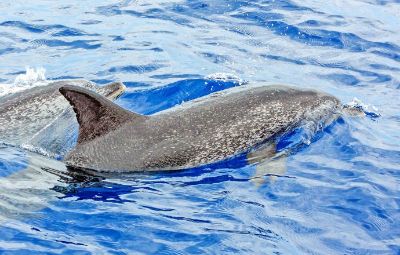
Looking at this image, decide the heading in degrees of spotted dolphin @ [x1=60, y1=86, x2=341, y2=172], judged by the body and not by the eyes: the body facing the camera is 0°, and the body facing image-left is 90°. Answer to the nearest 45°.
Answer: approximately 270°

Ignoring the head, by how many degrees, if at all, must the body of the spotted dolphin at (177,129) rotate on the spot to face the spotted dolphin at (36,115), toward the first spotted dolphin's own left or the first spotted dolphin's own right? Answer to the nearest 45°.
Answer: approximately 135° to the first spotted dolphin's own left
